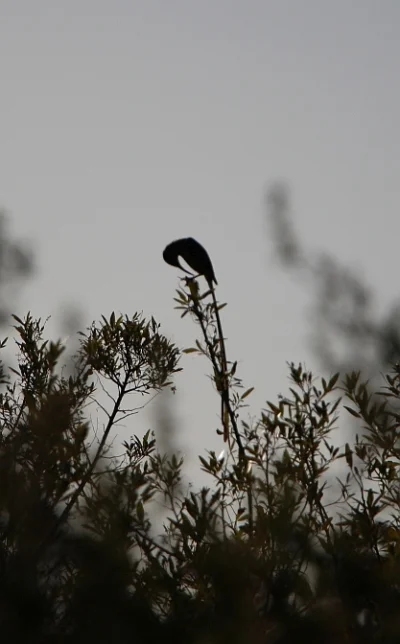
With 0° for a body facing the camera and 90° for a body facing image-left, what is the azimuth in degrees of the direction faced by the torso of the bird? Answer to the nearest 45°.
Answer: approximately 90°
